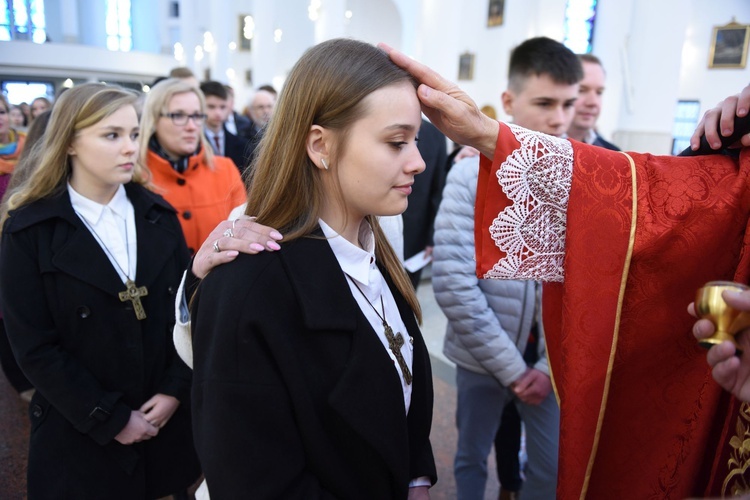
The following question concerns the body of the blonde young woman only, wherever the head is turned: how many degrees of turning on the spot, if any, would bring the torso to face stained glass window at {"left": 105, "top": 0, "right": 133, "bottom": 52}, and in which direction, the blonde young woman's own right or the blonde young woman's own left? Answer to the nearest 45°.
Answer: approximately 135° to the blonde young woman's own left

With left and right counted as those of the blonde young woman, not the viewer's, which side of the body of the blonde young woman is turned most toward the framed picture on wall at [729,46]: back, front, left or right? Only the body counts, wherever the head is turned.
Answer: left

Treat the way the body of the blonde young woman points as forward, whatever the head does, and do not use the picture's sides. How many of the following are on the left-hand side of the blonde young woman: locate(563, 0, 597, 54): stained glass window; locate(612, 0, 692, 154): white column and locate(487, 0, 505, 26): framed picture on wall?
3

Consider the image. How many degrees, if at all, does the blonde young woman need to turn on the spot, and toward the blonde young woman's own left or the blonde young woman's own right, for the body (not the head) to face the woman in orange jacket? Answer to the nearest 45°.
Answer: approximately 135° to the blonde young woman's own left

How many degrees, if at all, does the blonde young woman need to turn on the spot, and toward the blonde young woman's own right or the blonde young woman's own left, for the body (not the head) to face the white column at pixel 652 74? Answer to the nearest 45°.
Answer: approximately 90° to the blonde young woman's own left

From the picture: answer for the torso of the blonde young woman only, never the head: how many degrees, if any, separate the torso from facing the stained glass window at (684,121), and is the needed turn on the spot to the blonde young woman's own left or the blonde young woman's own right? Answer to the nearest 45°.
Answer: approximately 90° to the blonde young woman's own left

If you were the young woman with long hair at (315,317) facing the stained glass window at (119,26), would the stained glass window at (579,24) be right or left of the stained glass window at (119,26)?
right

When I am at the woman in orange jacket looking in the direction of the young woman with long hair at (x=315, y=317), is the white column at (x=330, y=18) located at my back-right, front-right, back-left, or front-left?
back-left

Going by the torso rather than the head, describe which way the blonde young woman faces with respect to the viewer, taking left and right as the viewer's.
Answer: facing the viewer and to the right of the viewer

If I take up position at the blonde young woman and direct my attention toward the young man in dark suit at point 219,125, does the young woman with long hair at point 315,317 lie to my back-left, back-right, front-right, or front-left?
back-right

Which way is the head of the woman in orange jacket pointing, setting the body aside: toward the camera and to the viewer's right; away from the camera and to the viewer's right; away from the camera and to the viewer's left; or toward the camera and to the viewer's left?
toward the camera and to the viewer's right

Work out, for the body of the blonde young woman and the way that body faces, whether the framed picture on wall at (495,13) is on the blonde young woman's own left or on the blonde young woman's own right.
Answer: on the blonde young woman's own left

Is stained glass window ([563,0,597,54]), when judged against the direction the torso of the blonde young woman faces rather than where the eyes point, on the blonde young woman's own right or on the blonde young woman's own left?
on the blonde young woman's own left

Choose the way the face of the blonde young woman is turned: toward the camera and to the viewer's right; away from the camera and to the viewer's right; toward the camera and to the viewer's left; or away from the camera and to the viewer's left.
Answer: toward the camera and to the viewer's right
